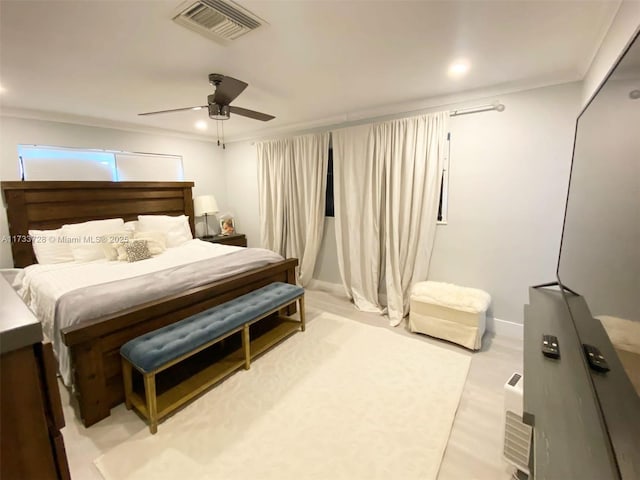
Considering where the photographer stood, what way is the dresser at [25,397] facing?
facing to the right of the viewer

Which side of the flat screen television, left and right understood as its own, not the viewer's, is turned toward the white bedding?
front

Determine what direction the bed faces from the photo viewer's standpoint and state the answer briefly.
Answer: facing the viewer and to the right of the viewer

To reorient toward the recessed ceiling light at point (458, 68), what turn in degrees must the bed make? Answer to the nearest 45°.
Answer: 0° — it already faces it

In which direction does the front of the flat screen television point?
to the viewer's left

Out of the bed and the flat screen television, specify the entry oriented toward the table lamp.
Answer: the flat screen television

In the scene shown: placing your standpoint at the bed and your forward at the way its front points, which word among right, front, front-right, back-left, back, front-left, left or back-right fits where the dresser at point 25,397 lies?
front-right

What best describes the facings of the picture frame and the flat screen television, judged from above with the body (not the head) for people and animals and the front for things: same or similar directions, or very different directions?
very different directions

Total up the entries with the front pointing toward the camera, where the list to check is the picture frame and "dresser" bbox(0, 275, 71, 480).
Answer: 1

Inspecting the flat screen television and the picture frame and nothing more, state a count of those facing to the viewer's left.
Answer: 1

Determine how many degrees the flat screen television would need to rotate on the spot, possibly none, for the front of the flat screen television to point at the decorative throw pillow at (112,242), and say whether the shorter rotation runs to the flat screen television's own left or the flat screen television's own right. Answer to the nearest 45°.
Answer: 0° — it already faces it

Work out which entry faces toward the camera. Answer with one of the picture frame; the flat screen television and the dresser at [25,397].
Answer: the picture frame

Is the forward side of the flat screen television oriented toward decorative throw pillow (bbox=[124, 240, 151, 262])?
yes

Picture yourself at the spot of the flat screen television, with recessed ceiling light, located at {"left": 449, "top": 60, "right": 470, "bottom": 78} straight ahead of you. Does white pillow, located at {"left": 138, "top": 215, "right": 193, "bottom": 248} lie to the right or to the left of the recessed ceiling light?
left
